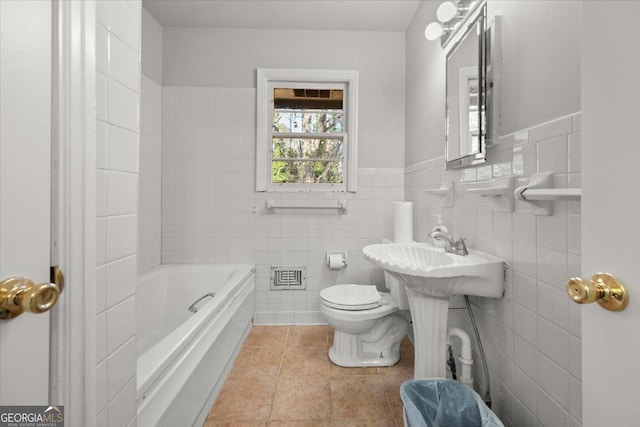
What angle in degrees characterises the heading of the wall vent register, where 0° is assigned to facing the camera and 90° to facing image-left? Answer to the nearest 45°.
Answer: approximately 0°

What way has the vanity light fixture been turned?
to the viewer's left

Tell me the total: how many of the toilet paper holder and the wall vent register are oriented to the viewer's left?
0

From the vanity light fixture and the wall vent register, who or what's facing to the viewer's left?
the vanity light fixture

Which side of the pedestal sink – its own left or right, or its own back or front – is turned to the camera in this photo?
left

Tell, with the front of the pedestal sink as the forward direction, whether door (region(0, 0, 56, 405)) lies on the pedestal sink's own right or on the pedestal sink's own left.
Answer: on the pedestal sink's own left

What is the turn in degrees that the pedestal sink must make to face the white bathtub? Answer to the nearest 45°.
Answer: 0° — it already faces it
